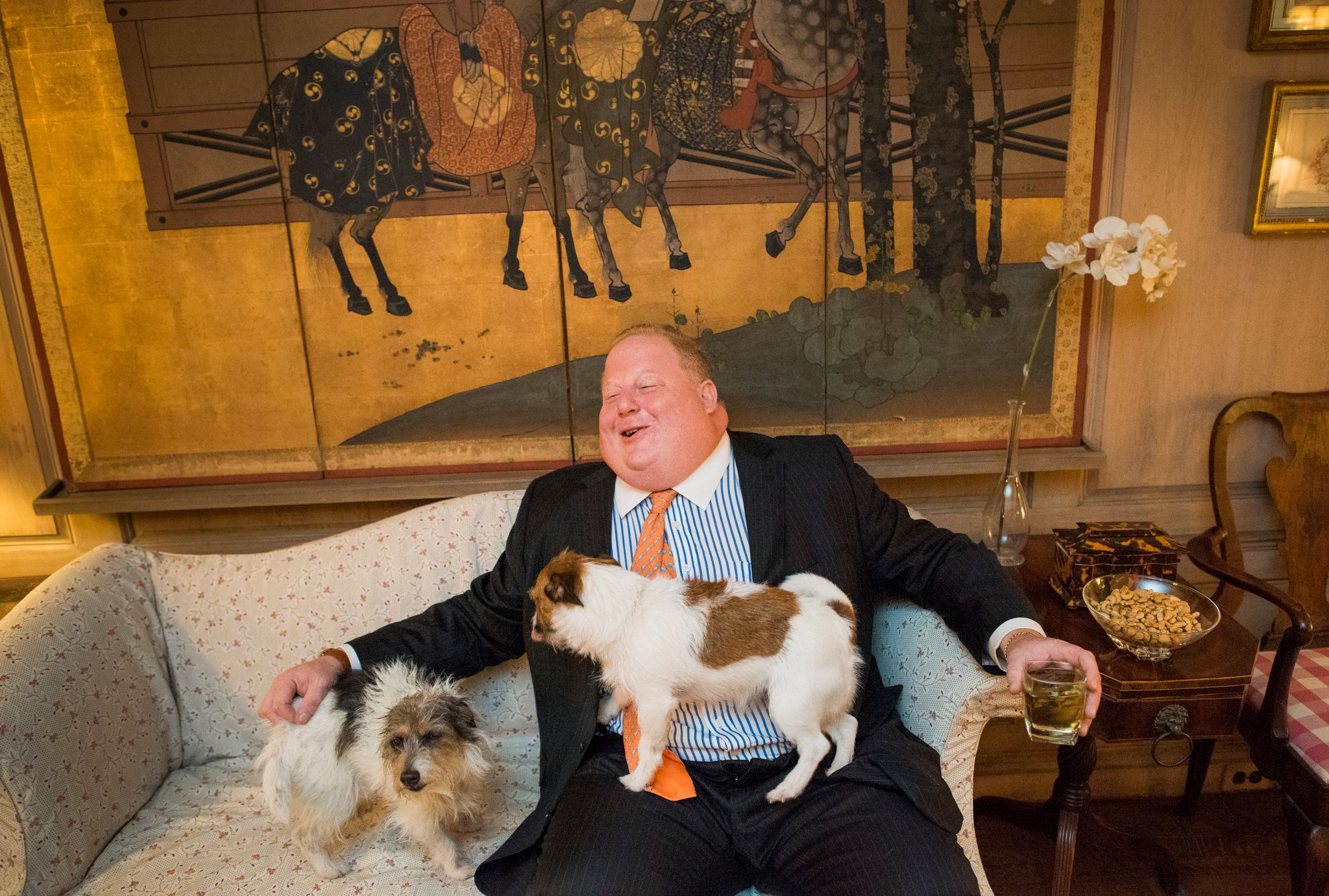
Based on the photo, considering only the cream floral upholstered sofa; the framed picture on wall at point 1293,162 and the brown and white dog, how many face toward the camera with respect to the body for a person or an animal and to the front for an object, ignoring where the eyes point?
2

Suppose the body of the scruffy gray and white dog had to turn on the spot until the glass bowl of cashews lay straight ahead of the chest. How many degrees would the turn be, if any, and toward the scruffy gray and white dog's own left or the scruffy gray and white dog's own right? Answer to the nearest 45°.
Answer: approximately 45° to the scruffy gray and white dog's own left

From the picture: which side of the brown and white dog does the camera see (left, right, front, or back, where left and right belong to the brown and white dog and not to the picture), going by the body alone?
left

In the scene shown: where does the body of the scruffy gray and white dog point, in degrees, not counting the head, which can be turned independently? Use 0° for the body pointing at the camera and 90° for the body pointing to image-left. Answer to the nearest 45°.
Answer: approximately 315°

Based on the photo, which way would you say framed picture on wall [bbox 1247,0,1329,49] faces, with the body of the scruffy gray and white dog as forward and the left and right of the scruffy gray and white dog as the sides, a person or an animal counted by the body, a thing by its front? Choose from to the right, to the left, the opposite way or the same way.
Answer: to the right

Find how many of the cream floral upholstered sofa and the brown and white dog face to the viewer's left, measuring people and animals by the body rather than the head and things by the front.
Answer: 1

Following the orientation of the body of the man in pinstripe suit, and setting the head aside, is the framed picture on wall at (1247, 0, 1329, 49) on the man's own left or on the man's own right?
on the man's own left

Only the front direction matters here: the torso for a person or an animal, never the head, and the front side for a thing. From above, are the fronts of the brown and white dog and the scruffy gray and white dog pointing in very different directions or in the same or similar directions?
very different directions

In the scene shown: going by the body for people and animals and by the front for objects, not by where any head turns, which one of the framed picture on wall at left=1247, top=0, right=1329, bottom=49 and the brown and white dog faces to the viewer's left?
the brown and white dog

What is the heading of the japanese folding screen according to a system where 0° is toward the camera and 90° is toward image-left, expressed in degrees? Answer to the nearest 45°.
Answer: approximately 0°
